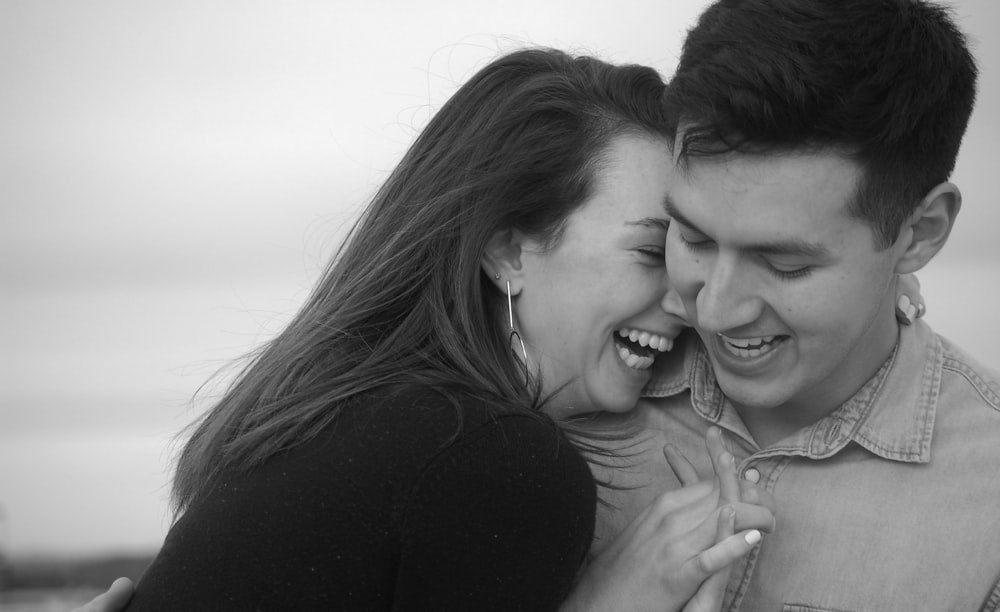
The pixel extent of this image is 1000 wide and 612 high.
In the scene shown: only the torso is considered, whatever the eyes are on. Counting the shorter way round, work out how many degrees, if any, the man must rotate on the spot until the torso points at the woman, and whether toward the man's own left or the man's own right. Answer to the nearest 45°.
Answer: approximately 45° to the man's own right

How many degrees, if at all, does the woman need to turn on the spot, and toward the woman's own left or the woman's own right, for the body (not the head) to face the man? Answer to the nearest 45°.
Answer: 0° — they already face them

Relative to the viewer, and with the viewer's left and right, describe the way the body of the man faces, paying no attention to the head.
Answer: facing the viewer and to the left of the viewer

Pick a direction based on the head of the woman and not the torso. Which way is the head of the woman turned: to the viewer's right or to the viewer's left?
to the viewer's right

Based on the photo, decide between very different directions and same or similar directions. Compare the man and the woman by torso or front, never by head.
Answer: very different directions

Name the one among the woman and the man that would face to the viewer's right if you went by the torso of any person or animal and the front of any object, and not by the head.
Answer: the woman

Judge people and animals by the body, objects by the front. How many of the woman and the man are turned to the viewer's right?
1

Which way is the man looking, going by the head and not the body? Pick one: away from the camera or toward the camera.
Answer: toward the camera

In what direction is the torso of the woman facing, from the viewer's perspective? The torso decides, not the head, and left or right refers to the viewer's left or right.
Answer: facing to the right of the viewer
